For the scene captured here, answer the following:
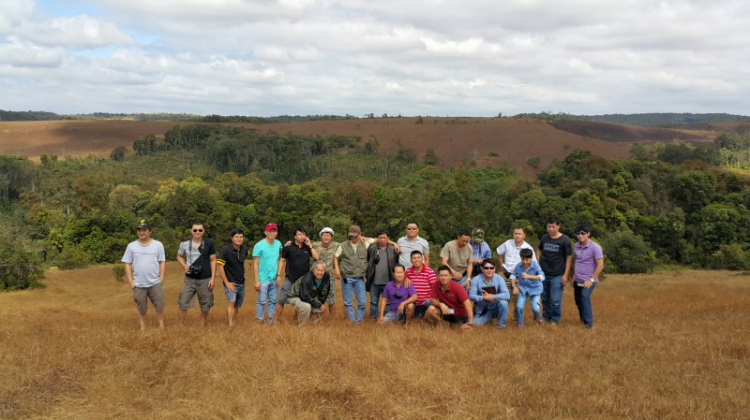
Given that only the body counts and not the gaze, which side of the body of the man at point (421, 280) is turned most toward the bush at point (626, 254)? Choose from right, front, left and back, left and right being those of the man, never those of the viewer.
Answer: back

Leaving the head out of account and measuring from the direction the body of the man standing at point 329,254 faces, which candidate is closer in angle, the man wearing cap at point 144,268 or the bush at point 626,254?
the man wearing cap

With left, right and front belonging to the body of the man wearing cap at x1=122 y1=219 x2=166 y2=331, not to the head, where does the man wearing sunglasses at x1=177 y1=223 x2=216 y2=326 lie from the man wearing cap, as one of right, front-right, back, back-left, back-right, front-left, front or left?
left

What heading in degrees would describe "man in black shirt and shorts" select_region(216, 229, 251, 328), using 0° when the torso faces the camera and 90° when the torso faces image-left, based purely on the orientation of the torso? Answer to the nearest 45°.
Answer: approximately 315°

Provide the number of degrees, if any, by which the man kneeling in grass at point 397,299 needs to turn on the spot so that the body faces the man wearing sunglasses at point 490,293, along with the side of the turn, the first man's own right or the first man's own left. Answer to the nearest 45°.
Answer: approximately 90° to the first man's own left

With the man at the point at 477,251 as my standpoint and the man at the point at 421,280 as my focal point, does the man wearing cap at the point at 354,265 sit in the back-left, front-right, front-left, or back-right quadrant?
front-right

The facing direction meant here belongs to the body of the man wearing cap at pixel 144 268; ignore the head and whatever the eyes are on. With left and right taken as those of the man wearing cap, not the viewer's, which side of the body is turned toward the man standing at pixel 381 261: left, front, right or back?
left

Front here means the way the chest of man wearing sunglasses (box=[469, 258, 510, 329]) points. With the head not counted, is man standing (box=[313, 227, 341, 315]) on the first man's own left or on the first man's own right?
on the first man's own right

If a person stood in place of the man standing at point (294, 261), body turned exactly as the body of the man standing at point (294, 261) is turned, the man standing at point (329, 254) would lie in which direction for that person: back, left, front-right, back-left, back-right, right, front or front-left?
left

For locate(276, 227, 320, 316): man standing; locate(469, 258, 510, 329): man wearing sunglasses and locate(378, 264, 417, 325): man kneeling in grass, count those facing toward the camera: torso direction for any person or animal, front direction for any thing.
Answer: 3

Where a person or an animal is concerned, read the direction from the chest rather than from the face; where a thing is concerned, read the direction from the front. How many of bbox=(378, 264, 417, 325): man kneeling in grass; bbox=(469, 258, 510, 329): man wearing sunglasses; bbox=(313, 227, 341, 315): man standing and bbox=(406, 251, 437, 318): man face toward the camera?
4

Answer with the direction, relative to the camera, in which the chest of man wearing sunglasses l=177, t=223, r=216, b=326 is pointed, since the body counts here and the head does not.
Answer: toward the camera

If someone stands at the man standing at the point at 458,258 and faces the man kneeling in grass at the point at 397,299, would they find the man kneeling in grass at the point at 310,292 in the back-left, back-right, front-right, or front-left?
front-right

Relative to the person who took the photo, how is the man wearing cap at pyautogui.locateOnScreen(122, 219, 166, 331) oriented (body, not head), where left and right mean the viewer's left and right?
facing the viewer

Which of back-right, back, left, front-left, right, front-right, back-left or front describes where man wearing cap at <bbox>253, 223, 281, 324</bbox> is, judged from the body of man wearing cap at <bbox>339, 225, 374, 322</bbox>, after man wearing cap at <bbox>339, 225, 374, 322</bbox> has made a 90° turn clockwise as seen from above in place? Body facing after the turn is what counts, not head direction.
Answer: front

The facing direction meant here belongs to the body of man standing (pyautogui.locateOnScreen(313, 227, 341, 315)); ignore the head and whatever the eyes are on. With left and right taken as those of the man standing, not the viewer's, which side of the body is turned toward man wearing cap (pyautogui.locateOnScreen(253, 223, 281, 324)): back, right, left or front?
right

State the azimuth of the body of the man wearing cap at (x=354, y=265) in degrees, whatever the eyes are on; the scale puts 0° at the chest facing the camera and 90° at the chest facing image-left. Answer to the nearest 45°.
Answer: approximately 0°

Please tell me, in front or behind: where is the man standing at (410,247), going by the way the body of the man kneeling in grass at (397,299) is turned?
behind

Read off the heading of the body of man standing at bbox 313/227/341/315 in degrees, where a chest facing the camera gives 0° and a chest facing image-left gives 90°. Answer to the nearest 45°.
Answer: approximately 0°
